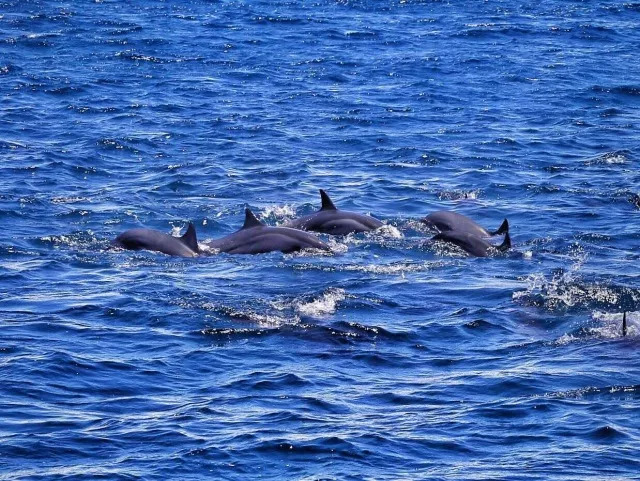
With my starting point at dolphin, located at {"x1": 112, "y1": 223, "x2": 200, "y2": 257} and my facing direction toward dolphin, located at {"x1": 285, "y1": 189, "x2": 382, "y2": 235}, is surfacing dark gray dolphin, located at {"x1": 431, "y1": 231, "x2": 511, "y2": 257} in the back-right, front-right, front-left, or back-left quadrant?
front-right

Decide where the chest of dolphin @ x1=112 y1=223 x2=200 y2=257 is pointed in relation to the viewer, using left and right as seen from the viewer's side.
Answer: facing to the left of the viewer

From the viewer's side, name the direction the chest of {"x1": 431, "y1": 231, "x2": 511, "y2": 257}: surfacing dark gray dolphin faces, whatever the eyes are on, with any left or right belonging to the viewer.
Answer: facing to the left of the viewer

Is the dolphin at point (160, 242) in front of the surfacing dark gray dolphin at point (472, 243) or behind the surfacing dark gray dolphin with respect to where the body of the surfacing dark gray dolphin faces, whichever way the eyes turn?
in front

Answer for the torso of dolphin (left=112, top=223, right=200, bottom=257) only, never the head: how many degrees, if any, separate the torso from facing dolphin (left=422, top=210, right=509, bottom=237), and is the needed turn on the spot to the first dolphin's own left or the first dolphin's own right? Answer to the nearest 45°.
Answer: approximately 180°

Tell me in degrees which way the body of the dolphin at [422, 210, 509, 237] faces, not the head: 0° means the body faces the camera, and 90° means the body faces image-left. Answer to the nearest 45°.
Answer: approximately 90°

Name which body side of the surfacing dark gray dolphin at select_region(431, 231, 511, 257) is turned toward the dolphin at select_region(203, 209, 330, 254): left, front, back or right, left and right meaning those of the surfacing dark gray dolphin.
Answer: front

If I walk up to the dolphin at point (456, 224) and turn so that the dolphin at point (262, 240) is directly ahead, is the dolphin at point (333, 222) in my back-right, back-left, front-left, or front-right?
front-right
